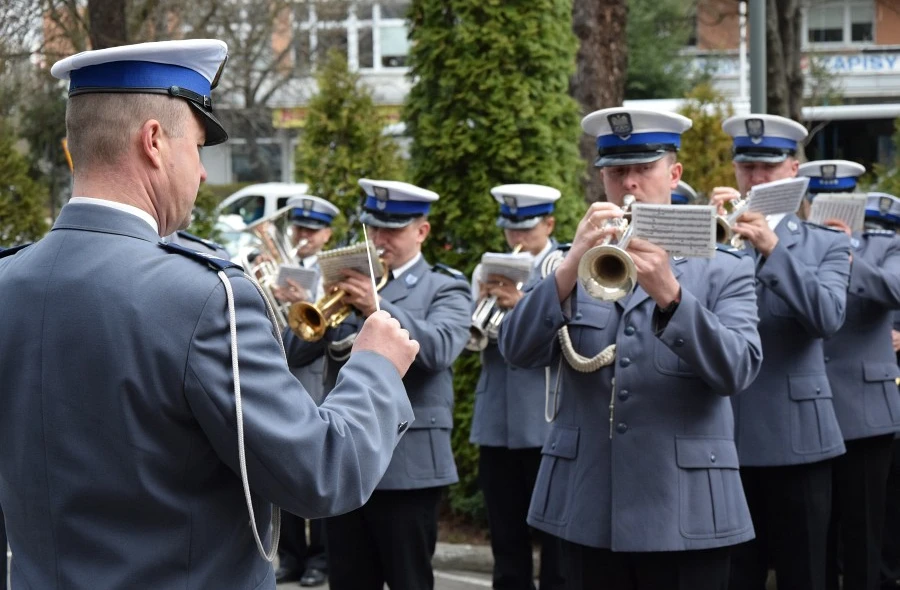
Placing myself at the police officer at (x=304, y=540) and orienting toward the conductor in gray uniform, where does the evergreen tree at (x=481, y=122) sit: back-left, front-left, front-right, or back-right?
back-left

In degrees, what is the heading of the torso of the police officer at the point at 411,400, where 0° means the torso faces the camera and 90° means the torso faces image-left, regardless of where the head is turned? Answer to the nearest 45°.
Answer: approximately 45°

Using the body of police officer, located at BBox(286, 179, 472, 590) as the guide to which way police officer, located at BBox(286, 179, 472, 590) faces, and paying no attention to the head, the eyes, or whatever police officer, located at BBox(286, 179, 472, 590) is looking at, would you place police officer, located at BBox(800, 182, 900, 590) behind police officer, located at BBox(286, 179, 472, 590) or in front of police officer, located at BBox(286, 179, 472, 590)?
behind

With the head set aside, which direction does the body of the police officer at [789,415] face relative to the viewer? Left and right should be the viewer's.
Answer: facing the viewer and to the left of the viewer

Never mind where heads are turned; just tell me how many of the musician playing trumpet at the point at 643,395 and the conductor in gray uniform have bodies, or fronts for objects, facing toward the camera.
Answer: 1

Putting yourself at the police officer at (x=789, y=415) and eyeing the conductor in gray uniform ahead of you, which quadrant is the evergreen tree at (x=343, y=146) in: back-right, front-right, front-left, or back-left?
back-right

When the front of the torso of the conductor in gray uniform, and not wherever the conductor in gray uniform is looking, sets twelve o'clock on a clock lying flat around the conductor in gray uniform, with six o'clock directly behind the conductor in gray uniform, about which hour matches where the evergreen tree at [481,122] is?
The evergreen tree is roughly at 11 o'clock from the conductor in gray uniform.

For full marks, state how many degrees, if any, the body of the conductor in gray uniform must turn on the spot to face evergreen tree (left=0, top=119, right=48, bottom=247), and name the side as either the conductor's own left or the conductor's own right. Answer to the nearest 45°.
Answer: approximately 45° to the conductor's own left

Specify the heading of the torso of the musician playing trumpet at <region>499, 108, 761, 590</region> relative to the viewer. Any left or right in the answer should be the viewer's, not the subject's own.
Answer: facing the viewer

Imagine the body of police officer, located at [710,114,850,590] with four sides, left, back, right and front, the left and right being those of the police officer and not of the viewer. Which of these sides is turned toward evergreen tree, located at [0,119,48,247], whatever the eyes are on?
right

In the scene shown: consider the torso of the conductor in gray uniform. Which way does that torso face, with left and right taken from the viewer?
facing away from the viewer and to the right of the viewer

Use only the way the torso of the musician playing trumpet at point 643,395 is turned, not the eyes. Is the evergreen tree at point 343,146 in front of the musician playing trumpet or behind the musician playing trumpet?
behind

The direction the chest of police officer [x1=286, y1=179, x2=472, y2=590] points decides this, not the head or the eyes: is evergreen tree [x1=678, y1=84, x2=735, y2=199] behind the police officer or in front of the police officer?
behind

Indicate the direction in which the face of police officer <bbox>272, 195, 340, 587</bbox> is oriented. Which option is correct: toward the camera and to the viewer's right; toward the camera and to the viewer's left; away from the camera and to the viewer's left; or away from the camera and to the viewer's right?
toward the camera and to the viewer's left
